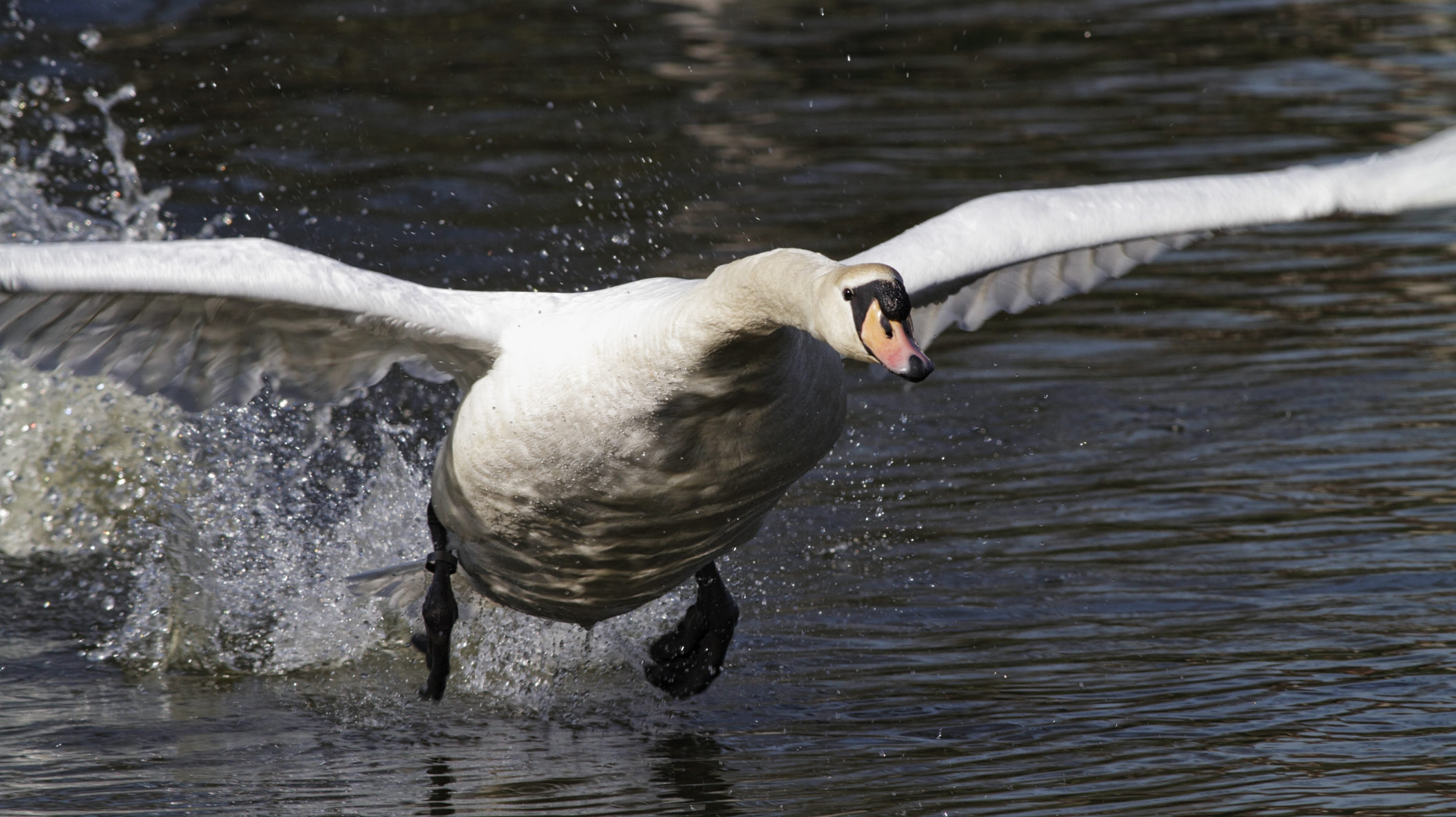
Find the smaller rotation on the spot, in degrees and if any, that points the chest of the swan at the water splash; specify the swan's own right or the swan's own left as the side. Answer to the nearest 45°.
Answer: approximately 180°

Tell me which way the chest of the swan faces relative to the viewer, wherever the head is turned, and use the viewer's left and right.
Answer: facing the viewer and to the right of the viewer
